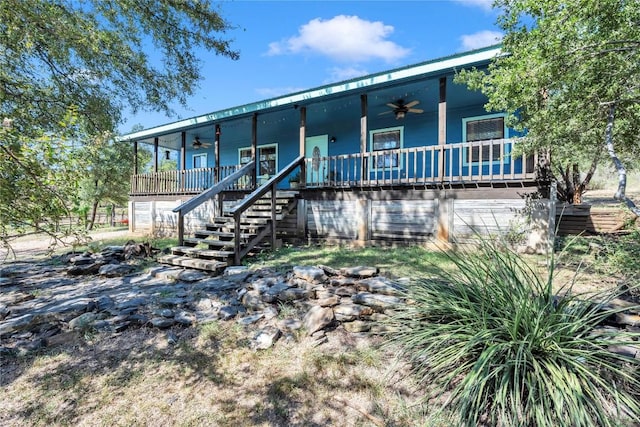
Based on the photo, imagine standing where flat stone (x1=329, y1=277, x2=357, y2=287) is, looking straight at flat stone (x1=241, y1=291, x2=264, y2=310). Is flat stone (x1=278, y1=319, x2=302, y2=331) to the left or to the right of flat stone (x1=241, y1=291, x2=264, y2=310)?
left

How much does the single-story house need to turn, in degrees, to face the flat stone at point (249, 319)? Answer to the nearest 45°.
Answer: approximately 45° to its left

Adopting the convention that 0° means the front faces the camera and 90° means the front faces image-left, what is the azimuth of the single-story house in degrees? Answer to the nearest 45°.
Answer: approximately 45°

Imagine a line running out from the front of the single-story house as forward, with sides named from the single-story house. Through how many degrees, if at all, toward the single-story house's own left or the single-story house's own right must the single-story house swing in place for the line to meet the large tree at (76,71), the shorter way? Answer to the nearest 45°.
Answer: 0° — it already faces it

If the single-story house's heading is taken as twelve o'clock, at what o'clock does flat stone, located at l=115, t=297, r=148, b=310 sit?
The flat stone is roughly at 12 o'clock from the single-story house.

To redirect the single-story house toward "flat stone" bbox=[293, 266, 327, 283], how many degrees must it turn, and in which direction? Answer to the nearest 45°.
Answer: approximately 45° to its left
